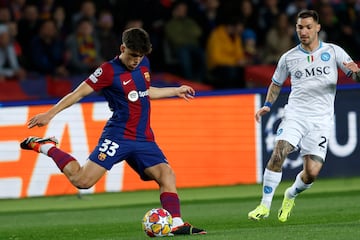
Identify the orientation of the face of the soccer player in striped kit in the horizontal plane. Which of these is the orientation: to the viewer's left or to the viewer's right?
to the viewer's right

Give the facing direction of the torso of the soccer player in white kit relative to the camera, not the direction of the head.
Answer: toward the camera

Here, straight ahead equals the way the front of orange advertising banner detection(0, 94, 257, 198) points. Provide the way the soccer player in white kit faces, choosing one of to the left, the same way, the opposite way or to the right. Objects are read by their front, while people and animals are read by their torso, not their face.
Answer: the same way

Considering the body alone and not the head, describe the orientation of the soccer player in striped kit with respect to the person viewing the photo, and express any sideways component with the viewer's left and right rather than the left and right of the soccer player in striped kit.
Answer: facing the viewer and to the right of the viewer

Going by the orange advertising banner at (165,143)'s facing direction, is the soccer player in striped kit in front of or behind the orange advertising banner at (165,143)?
in front

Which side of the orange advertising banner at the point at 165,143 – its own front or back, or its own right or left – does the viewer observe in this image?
front

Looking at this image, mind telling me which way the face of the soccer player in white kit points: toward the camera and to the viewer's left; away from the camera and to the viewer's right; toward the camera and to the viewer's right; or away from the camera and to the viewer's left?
toward the camera and to the viewer's left

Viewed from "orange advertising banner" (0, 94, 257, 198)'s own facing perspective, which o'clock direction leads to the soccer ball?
The soccer ball is roughly at 12 o'clock from the orange advertising banner.

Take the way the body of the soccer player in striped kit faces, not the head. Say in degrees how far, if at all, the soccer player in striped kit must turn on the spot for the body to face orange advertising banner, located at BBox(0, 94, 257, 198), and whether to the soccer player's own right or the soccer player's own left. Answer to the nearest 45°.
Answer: approximately 135° to the soccer player's own left

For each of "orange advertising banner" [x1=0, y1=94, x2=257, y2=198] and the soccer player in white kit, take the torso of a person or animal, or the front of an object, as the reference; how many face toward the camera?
2
